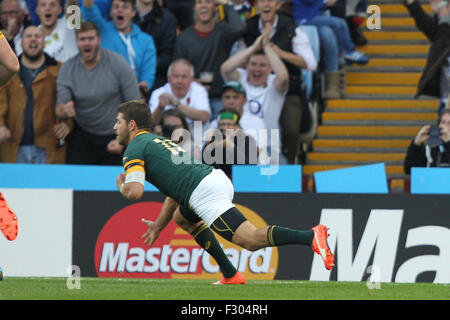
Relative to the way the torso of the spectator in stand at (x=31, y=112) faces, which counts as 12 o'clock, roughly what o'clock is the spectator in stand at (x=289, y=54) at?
the spectator in stand at (x=289, y=54) is roughly at 9 o'clock from the spectator in stand at (x=31, y=112).

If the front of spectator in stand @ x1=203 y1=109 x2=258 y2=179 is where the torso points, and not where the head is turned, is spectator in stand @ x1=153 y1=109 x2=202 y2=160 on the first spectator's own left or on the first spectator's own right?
on the first spectator's own right

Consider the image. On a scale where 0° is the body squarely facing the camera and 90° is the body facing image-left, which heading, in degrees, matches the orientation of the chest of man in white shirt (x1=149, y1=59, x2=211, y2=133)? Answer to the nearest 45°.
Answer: approximately 0°

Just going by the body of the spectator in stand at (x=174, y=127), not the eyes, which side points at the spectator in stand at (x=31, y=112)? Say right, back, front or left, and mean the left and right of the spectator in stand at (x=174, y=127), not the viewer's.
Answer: right

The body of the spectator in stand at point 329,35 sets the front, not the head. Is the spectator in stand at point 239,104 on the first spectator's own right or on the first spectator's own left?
on the first spectator's own right

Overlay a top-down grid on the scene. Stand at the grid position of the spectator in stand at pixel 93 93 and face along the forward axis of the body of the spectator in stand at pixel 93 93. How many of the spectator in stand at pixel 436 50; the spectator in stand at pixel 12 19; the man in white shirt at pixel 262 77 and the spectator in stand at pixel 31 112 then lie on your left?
2

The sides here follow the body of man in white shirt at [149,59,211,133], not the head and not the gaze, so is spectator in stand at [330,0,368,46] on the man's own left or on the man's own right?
on the man's own left
